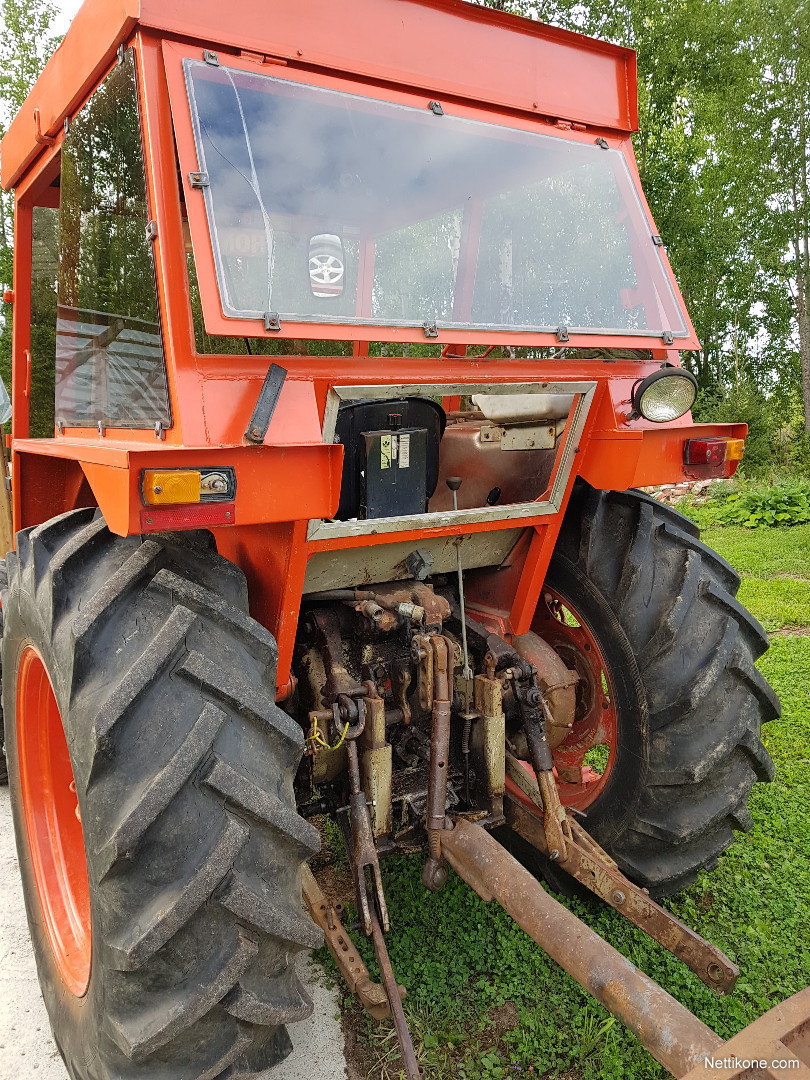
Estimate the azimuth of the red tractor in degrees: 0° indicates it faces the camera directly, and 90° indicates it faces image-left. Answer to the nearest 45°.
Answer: approximately 135°

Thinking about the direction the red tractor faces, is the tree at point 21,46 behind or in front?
in front
